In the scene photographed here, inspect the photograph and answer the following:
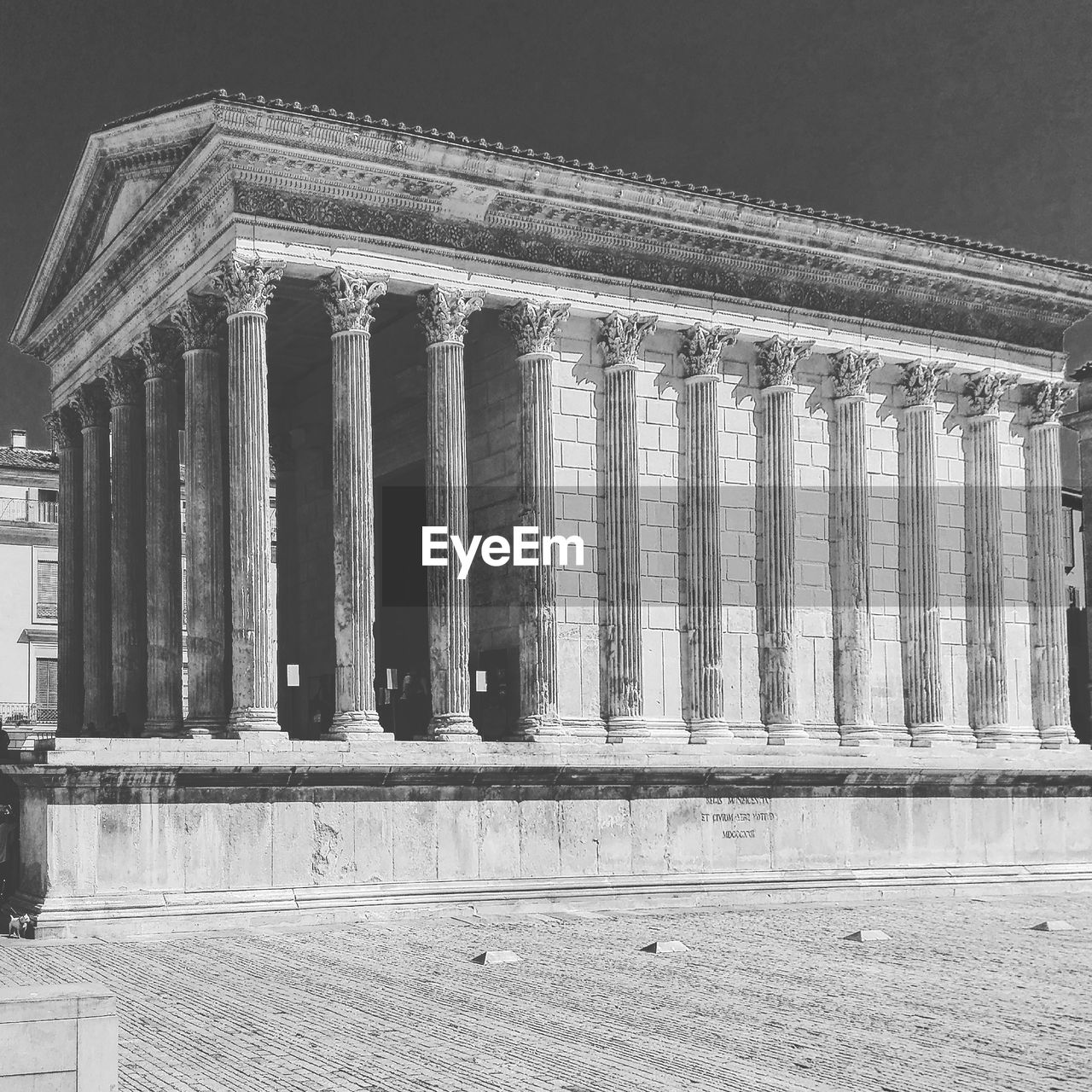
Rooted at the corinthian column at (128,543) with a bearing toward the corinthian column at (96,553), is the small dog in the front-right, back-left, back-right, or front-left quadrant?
back-left

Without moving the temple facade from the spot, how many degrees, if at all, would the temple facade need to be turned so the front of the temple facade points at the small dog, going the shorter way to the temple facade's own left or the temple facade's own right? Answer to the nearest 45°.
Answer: approximately 45° to the temple facade's own left

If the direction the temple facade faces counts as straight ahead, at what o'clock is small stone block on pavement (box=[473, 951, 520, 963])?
The small stone block on pavement is roughly at 9 o'clock from the temple facade.

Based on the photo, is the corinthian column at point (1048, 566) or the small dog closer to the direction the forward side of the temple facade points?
the small dog

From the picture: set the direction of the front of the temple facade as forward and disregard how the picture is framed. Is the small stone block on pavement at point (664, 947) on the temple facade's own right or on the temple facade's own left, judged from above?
on the temple facade's own left

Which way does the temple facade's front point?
to the viewer's left
